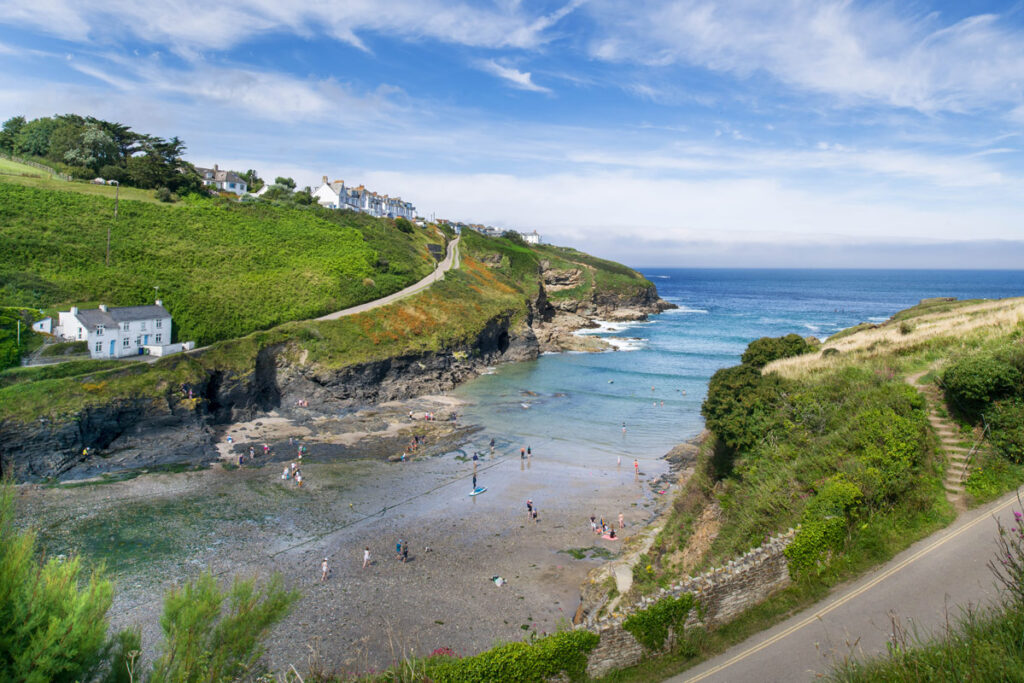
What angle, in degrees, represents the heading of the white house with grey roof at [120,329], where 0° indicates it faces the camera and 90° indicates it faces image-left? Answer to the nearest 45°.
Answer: approximately 315°

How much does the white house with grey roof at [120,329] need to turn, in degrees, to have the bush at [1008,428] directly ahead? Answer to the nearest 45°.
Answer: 0° — it already faces it

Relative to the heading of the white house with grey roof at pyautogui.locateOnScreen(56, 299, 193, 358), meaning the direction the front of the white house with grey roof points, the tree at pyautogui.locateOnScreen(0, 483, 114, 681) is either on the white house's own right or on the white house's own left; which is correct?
on the white house's own right
